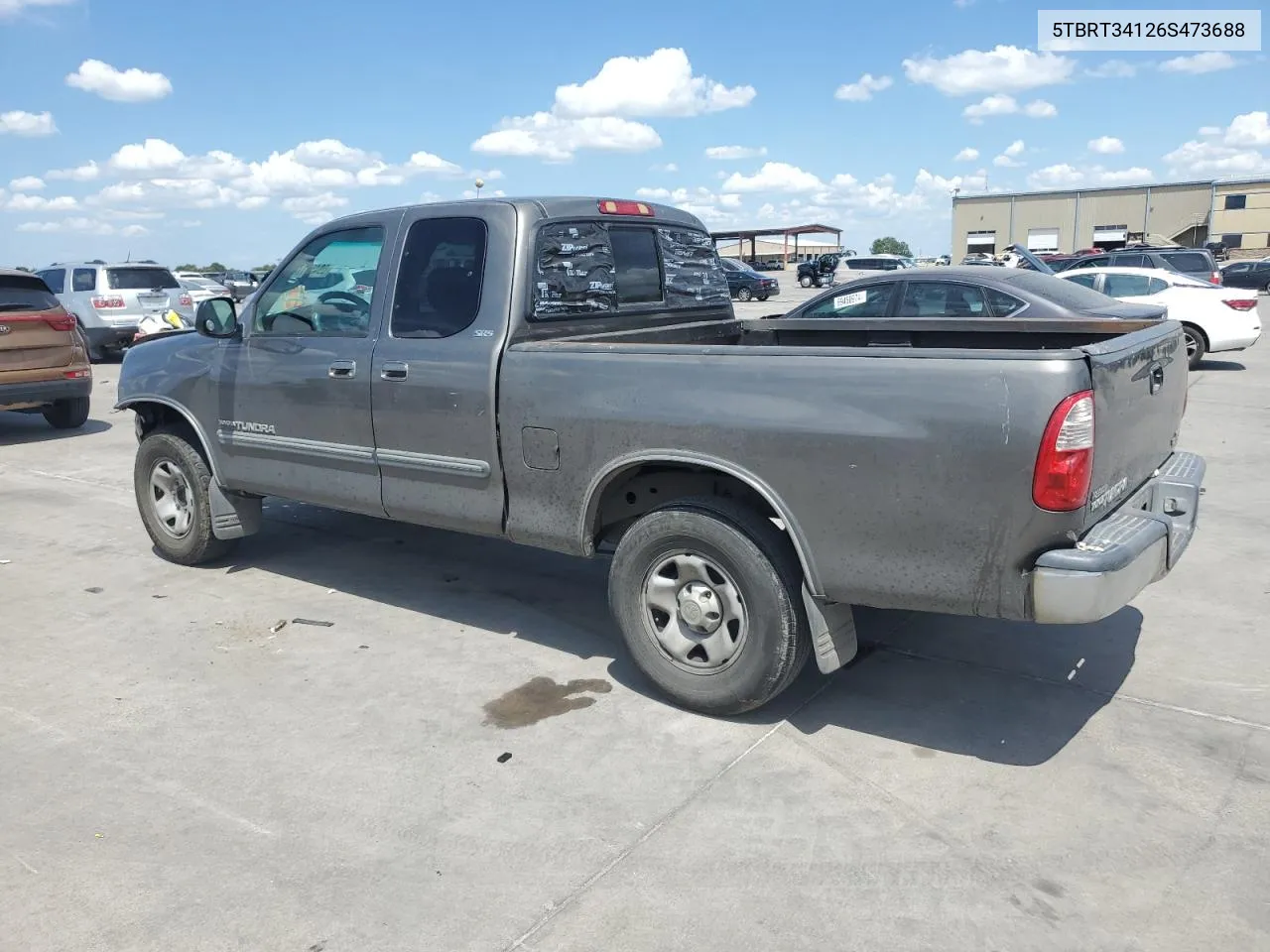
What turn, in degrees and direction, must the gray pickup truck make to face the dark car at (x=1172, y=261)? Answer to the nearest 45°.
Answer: approximately 90° to its right

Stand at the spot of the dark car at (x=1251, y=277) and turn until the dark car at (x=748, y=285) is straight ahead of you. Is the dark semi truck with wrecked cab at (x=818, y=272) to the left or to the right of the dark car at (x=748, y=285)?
right

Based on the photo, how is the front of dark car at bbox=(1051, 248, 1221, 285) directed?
to the viewer's left

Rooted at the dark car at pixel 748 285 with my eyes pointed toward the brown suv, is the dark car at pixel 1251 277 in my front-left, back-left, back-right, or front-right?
back-left

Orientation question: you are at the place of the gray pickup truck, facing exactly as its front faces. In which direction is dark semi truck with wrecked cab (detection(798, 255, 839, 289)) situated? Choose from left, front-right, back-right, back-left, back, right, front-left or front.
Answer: front-right

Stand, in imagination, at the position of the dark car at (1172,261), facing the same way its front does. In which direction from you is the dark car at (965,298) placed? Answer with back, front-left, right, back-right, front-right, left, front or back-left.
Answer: left

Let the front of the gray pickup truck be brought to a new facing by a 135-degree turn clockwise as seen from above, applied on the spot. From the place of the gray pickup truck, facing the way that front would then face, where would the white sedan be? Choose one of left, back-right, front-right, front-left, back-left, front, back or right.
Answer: front-left

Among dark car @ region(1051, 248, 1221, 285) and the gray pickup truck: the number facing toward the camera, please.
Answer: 0

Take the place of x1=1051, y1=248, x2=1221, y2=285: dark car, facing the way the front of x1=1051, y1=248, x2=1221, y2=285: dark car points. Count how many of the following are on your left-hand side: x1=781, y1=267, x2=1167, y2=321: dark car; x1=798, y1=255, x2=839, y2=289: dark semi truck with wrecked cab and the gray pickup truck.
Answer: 2

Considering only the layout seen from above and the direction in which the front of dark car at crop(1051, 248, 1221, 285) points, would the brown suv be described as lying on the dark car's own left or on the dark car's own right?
on the dark car's own left

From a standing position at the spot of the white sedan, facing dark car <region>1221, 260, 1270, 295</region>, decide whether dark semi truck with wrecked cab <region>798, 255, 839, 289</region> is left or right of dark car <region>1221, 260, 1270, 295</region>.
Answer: left

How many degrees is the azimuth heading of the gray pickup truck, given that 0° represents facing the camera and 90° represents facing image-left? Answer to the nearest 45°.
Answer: approximately 135°
